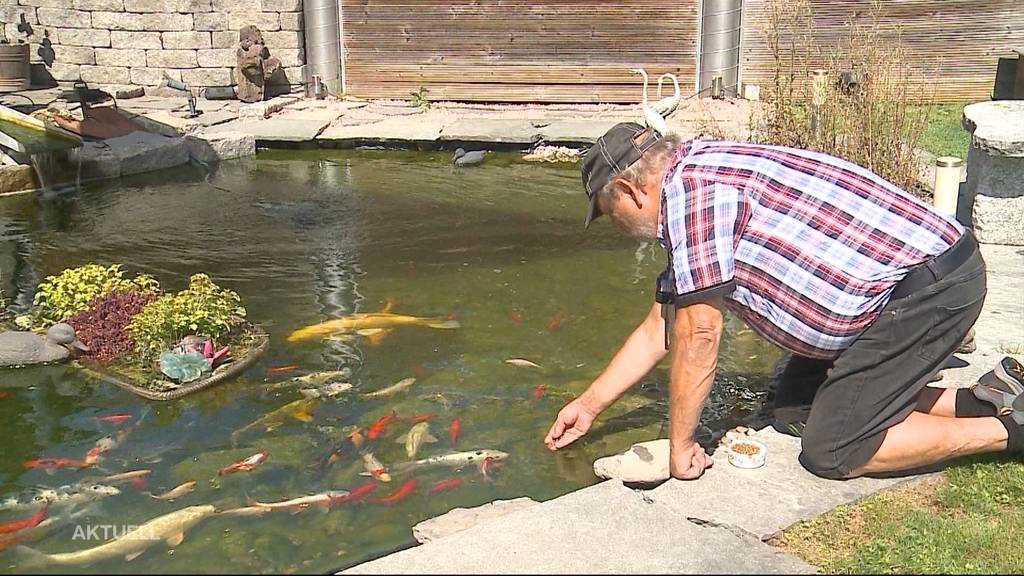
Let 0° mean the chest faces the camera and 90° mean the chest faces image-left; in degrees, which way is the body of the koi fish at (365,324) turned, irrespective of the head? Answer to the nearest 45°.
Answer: approximately 90°

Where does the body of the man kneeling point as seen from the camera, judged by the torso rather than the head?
to the viewer's left

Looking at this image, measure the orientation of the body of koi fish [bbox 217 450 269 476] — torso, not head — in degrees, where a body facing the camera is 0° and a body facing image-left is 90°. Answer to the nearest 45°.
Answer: approximately 225°

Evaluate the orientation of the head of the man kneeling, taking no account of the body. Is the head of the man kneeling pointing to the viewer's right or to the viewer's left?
to the viewer's left

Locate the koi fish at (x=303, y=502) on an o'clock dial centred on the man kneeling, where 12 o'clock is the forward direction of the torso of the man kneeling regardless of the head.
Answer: The koi fish is roughly at 12 o'clock from the man kneeling.

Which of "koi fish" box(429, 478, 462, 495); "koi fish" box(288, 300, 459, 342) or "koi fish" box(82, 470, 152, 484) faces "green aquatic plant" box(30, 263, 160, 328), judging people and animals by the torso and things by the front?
"koi fish" box(288, 300, 459, 342)

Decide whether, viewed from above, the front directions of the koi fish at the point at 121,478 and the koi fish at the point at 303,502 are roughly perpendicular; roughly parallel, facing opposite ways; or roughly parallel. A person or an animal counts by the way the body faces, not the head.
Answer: roughly parallel

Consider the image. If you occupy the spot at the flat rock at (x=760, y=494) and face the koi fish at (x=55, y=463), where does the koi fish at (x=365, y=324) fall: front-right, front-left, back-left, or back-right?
front-right

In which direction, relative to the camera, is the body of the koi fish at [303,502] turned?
to the viewer's right

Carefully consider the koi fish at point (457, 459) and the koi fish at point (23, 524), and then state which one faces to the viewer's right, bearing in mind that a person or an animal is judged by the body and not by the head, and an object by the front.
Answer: the koi fish at point (457, 459)

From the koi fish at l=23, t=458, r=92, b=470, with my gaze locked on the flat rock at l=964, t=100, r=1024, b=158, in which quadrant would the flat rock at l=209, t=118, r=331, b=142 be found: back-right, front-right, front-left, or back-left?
front-left

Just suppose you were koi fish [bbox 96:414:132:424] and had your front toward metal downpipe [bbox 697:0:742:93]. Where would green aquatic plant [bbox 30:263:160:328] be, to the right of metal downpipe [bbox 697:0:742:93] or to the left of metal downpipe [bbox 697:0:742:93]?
left
